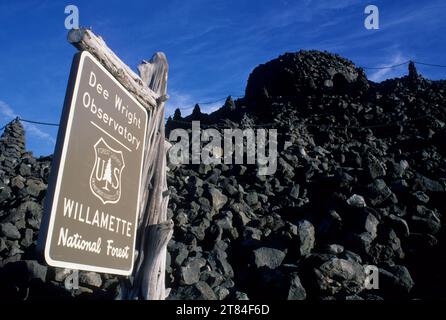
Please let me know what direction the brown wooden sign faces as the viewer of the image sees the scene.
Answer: facing the viewer and to the right of the viewer
